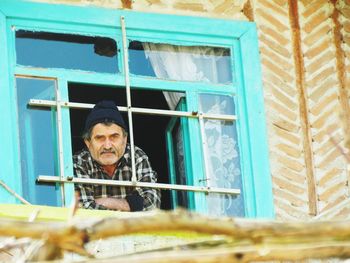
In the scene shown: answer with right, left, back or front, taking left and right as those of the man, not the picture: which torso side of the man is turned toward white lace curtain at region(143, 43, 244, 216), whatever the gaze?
left

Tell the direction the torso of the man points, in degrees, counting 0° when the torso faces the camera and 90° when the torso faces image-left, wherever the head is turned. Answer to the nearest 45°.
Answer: approximately 0°
